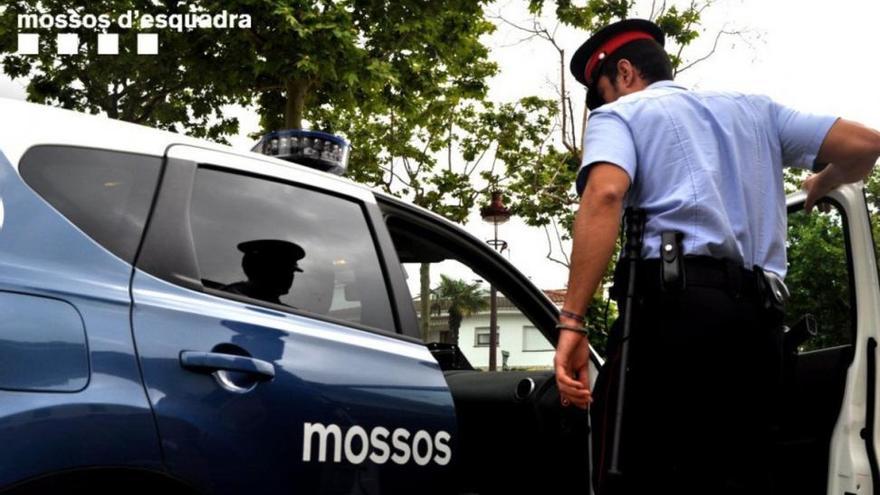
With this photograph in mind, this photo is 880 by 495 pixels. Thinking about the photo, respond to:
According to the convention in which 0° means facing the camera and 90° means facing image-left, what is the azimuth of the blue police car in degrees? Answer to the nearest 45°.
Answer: approximately 225°

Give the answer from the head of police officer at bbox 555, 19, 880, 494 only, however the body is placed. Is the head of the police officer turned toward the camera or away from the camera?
away from the camera

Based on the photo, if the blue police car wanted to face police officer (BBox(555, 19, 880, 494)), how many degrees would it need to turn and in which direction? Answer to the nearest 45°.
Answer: approximately 45° to its right

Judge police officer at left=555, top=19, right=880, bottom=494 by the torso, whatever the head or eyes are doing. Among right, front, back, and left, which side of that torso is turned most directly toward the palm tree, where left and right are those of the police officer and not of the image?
front

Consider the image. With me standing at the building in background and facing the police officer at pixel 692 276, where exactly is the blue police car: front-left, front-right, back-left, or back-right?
front-right

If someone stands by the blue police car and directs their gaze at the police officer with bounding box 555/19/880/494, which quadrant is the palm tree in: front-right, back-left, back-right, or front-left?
front-left

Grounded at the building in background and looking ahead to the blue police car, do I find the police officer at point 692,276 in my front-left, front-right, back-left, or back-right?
front-left

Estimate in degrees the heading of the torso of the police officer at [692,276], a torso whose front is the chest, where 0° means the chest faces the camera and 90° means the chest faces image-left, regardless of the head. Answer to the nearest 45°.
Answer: approximately 135°

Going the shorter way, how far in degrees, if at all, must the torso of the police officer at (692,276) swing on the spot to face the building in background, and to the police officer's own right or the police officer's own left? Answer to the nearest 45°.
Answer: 0° — they already face it

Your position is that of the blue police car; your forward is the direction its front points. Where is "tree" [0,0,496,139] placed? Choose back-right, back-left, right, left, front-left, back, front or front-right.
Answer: front-left

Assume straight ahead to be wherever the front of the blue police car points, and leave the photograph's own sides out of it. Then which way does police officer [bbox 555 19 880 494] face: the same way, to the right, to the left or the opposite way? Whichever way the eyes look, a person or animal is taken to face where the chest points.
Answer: to the left

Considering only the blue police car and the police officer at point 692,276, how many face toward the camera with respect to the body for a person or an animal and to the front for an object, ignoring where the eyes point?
0

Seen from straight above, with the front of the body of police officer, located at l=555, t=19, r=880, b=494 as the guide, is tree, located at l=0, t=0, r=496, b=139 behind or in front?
in front
